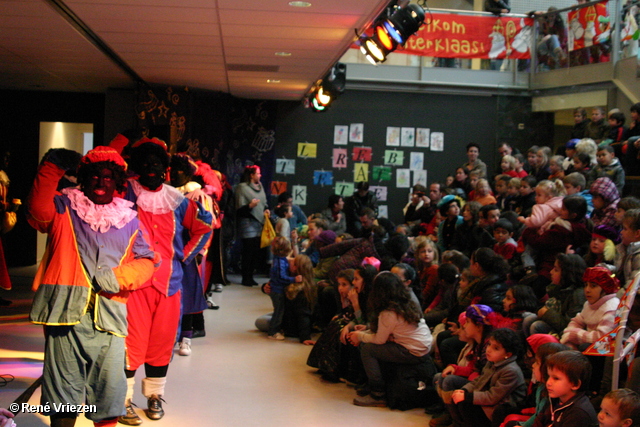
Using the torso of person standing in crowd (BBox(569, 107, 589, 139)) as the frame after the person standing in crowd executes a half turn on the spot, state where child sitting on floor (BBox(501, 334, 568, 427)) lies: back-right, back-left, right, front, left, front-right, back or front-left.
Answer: back-right

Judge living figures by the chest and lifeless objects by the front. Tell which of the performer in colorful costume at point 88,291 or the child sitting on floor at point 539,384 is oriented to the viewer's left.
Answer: the child sitting on floor

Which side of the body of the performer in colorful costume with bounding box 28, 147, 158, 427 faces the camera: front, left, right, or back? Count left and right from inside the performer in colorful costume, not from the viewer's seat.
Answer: front

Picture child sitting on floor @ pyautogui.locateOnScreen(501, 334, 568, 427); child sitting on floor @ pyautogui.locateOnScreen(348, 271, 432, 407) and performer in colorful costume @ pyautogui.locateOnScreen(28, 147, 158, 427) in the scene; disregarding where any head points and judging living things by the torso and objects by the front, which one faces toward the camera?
the performer in colorful costume

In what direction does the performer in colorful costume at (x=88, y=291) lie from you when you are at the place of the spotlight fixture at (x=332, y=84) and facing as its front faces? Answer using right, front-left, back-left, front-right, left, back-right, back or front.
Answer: front-left

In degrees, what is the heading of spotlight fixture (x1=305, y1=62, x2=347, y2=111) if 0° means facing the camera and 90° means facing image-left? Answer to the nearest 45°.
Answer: approximately 45°

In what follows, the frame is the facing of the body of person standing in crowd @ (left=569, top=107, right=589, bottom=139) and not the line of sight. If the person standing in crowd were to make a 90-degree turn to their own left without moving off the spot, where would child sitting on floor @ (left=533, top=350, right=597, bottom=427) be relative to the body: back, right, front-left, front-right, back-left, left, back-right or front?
front-right

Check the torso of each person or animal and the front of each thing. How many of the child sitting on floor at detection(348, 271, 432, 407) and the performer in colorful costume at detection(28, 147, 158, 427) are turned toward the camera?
1

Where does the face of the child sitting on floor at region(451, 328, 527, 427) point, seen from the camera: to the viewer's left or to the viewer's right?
to the viewer's left

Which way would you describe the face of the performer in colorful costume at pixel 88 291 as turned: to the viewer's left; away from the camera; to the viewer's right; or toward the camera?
toward the camera

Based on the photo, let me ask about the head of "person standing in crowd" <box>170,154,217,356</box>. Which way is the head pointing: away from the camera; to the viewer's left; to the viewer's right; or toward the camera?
toward the camera

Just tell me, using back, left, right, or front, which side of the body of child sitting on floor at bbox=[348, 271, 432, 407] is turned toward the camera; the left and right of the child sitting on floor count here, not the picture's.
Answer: left

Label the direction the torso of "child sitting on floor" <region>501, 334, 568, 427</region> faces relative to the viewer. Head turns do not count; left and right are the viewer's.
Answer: facing to the left of the viewer
